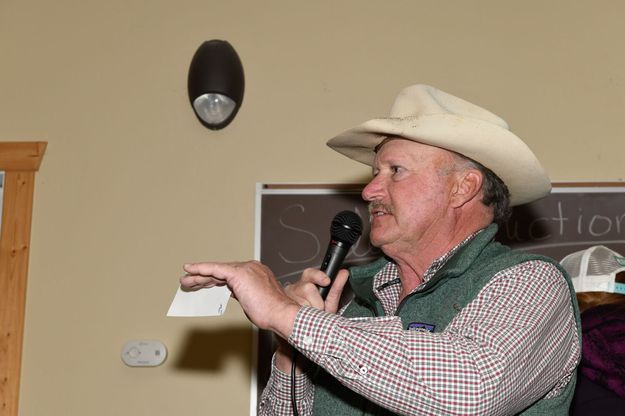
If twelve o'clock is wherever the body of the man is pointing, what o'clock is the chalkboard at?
The chalkboard is roughly at 4 o'clock from the man.

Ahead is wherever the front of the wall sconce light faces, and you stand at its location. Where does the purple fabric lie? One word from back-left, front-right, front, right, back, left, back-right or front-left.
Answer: front-left

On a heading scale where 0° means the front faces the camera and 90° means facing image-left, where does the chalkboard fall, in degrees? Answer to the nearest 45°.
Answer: approximately 0°

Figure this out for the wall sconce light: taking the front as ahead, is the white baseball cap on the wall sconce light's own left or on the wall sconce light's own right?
on the wall sconce light's own left

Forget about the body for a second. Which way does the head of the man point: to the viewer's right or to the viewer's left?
to the viewer's left
